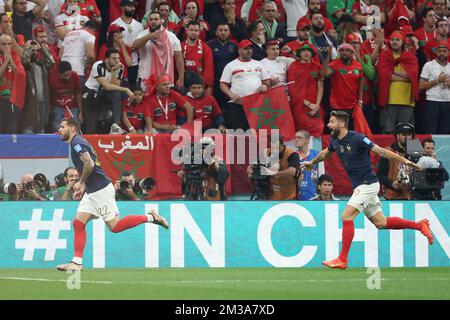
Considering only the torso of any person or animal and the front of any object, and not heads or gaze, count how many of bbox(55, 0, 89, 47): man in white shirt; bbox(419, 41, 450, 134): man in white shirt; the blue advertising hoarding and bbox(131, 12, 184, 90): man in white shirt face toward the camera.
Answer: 4

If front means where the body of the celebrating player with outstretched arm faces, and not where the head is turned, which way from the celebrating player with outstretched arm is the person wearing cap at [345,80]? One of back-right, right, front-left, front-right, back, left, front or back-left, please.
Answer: back-right

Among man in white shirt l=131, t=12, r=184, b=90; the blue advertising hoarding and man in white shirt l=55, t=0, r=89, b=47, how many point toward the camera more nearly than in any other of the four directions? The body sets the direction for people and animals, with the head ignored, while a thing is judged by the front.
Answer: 3

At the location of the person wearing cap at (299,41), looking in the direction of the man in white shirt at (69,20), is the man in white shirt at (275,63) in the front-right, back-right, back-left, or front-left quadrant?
front-left

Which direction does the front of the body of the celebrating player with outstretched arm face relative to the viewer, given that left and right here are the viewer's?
facing the viewer and to the left of the viewer

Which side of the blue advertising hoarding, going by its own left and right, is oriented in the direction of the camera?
front

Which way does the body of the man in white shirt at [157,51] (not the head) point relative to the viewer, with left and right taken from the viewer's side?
facing the viewer

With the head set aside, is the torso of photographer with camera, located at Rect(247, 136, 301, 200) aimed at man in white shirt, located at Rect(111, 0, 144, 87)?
no

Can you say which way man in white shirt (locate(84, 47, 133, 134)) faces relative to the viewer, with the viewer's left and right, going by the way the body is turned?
facing the viewer and to the right of the viewer

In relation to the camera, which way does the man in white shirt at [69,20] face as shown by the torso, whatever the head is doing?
toward the camera

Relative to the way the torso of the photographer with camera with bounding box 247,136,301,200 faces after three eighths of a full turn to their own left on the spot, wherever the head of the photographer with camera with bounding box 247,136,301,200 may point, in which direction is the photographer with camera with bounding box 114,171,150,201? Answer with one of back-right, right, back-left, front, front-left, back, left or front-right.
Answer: back

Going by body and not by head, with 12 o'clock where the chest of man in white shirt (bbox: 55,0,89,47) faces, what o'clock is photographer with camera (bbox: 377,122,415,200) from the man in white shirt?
The photographer with camera is roughly at 10 o'clock from the man in white shirt.

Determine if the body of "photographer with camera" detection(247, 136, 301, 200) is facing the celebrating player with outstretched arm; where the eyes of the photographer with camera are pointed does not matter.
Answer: no
